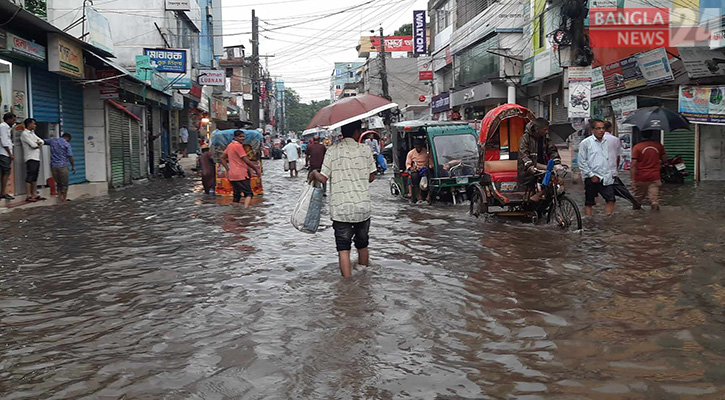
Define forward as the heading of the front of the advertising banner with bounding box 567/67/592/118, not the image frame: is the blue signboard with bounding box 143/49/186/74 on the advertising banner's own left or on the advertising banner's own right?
on the advertising banner's own right

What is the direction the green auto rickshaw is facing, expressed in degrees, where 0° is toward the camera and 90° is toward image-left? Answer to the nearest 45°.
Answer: approximately 315°

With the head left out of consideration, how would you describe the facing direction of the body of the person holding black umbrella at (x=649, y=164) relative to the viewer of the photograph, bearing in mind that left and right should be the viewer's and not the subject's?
facing away from the viewer

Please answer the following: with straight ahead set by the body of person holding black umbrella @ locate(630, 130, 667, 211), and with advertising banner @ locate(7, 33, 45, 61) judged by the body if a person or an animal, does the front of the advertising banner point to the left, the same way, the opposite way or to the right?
to the right

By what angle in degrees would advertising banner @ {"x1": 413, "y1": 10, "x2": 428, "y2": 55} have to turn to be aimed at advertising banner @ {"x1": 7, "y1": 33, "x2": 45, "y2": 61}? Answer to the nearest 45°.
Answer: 0° — it already faces it

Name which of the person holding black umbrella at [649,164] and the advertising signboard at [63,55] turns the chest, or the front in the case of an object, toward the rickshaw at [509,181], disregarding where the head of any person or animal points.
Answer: the advertising signboard

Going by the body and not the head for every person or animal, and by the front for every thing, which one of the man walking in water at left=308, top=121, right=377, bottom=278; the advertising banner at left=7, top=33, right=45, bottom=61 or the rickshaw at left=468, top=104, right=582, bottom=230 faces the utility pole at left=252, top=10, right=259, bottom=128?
the man walking in water

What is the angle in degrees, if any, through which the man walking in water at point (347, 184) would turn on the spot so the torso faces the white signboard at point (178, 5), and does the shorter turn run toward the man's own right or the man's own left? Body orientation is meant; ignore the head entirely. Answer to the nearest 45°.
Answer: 0° — they already face it

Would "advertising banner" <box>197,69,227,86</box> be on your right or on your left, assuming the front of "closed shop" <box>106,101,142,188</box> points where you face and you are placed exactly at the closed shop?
on your left

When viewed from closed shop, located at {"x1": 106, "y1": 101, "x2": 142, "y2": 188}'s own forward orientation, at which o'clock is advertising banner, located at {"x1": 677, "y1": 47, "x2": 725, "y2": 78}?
The advertising banner is roughly at 12 o'clock from the closed shop.

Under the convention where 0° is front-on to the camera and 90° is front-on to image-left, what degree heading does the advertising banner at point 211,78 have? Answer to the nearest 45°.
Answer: approximately 0°

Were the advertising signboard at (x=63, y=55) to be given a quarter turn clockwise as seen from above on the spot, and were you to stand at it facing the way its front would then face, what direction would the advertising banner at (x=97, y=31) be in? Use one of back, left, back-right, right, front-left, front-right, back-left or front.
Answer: back-right

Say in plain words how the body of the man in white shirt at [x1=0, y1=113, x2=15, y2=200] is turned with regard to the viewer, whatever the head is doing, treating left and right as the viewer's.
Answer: facing to the right of the viewer
